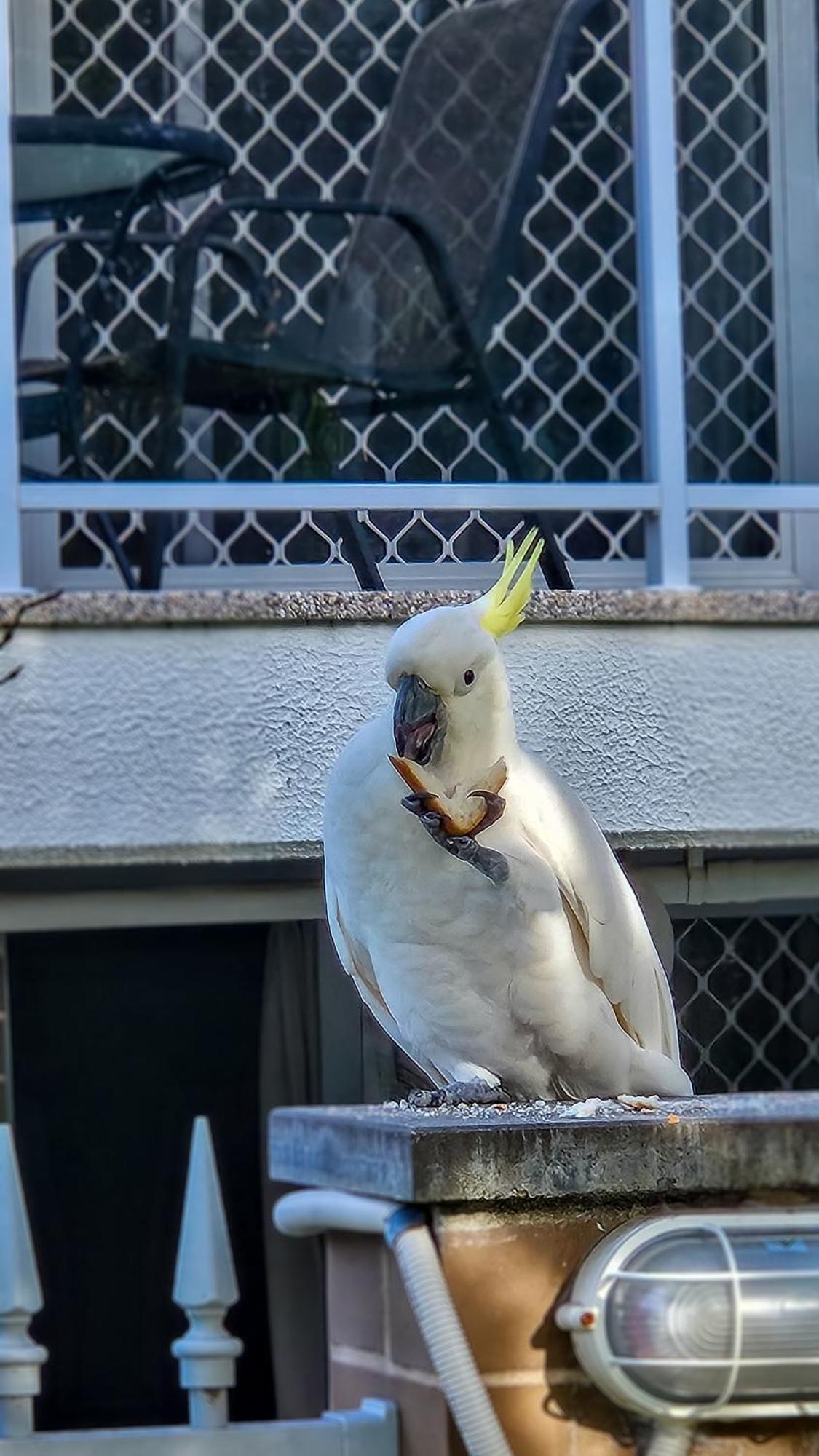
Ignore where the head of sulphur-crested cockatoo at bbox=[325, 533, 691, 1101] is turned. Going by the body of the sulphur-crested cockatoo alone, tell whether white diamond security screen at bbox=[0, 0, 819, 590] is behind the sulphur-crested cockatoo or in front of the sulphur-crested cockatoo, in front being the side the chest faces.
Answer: behind

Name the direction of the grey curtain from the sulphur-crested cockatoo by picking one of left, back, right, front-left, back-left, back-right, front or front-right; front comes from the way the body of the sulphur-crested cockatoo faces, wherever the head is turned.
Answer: back-right

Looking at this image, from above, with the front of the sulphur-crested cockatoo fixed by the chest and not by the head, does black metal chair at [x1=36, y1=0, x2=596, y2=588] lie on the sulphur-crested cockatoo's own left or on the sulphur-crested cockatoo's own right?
on the sulphur-crested cockatoo's own right

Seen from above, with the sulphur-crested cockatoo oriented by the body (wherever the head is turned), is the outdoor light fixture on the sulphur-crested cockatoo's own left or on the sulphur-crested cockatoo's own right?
on the sulphur-crested cockatoo's own left

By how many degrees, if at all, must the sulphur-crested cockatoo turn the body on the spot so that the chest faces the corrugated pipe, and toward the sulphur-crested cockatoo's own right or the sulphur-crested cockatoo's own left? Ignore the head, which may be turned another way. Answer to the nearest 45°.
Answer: approximately 45° to the sulphur-crested cockatoo's own left

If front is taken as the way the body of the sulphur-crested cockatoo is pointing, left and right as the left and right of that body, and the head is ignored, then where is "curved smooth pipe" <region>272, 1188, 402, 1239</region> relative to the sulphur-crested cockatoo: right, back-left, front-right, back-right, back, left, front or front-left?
front-right

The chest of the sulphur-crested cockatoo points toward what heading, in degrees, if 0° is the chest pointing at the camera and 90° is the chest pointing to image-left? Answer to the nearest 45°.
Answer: approximately 45°
